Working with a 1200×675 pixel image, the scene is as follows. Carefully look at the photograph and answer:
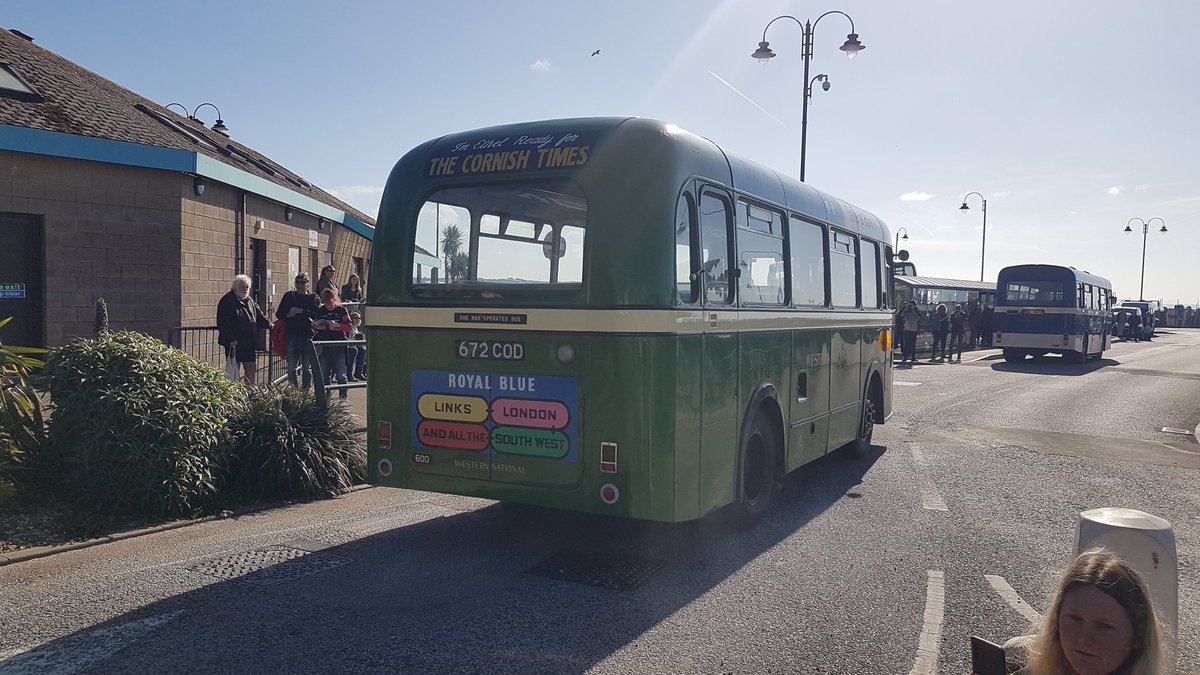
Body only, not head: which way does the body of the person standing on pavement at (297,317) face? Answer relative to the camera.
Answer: toward the camera

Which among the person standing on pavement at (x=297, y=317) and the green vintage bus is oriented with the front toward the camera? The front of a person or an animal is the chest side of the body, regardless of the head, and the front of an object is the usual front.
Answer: the person standing on pavement

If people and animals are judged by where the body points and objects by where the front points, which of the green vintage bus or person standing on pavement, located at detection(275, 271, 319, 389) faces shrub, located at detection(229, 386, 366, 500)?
the person standing on pavement

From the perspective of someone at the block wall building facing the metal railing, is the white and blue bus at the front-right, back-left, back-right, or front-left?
front-left

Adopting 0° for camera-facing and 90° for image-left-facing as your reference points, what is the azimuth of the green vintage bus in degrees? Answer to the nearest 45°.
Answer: approximately 225°

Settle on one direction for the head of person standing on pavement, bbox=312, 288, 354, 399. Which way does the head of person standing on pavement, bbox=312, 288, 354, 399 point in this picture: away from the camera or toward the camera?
toward the camera

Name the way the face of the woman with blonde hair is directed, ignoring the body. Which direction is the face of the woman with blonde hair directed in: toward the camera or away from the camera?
toward the camera

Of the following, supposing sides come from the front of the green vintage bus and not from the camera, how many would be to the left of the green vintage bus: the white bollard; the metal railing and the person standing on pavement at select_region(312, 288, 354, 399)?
2

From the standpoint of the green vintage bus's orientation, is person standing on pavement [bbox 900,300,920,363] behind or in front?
in front

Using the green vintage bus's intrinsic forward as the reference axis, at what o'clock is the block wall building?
The block wall building is roughly at 9 o'clock from the green vintage bus.

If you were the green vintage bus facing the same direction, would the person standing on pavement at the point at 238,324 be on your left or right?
on your left

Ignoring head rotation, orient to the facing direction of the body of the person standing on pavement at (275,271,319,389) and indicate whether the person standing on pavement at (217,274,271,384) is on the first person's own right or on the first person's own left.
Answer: on the first person's own right

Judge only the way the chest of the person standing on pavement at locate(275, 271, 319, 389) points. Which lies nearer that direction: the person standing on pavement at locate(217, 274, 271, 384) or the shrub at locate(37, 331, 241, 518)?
the shrub

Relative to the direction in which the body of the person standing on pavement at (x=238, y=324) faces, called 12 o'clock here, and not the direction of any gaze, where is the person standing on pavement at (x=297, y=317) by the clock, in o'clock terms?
the person standing on pavement at (x=297, y=317) is roughly at 10 o'clock from the person standing on pavement at (x=238, y=324).
